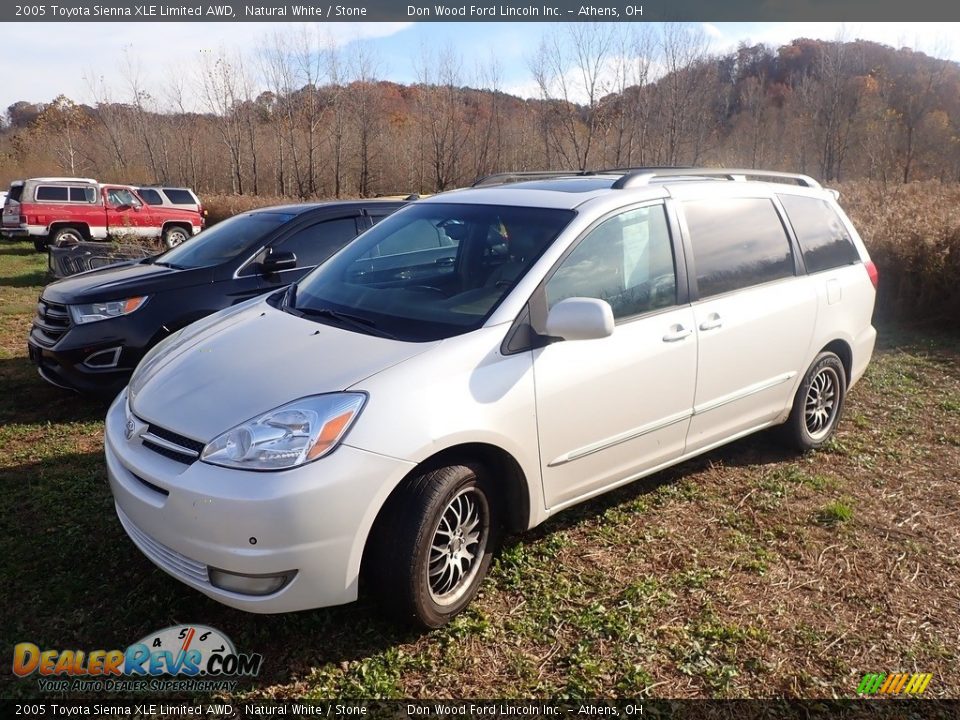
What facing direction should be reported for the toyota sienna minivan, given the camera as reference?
facing the viewer and to the left of the viewer

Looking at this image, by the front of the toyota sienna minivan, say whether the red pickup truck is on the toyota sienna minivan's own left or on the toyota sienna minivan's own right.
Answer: on the toyota sienna minivan's own right
